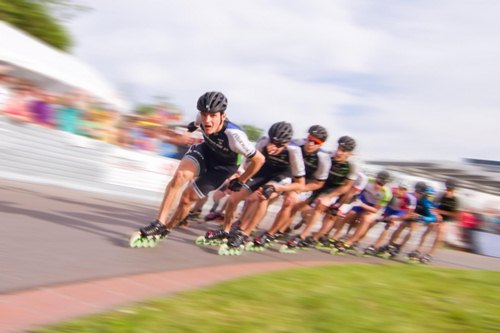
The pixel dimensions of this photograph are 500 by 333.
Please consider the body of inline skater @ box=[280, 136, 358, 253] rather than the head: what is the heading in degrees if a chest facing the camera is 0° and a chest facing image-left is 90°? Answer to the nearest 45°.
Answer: approximately 45°

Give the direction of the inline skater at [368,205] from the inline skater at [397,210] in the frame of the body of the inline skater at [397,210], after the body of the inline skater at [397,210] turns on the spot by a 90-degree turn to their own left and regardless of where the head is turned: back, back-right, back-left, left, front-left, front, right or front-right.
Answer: right

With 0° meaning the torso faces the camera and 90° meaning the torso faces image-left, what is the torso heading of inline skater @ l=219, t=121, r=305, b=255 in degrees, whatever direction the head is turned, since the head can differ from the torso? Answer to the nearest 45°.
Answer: approximately 45°

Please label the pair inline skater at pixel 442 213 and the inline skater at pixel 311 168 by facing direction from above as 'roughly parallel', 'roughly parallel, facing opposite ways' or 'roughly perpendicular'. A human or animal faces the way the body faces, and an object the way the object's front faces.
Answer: roughly parallel

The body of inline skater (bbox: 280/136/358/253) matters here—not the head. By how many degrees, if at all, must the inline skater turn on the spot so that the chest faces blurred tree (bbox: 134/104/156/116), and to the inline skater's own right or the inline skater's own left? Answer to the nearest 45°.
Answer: approximately 90° to the inline skater's own right

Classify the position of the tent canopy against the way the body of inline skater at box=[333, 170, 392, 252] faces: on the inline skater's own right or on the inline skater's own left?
on the inline skater's own right

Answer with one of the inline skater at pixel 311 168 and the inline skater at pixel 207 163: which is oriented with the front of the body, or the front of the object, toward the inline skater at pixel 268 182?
the inline skater at pixel 311 168

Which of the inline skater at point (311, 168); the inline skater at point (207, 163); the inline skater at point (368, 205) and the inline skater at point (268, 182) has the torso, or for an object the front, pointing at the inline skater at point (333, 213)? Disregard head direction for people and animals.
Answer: the inline skater at point (368, 205)

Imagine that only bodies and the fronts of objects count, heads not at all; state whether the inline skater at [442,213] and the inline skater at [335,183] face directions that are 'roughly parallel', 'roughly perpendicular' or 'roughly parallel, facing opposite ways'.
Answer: roughly parallel

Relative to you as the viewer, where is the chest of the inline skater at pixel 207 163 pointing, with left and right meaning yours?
facing the viewer and to the left of the viewer

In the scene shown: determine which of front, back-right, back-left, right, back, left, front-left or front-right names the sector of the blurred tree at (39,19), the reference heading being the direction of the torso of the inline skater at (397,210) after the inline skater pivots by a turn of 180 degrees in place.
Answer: left

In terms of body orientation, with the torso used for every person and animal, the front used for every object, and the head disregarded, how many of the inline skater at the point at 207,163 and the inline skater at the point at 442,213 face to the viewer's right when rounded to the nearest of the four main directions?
0

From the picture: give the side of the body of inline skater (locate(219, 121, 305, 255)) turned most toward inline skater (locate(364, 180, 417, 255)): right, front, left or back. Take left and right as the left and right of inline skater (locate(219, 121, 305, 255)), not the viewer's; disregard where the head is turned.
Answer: back

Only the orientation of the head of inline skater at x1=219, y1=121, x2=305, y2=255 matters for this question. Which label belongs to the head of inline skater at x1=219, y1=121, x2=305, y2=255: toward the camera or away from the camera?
toward the camera

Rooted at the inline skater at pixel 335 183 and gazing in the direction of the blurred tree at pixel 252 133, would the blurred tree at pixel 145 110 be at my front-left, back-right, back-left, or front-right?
front-left

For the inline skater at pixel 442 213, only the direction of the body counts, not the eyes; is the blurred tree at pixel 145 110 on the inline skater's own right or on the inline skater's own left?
on the inline skater's own right

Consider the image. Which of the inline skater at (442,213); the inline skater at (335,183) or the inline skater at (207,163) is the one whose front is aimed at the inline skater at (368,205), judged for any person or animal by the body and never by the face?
the inline skater at (442,213)

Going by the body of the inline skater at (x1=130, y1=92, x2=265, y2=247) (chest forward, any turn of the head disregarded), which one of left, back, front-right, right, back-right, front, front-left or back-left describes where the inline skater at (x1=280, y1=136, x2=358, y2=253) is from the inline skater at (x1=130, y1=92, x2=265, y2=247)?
back

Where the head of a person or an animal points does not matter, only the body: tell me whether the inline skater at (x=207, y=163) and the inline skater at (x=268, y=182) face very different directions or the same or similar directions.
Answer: same or similar directions

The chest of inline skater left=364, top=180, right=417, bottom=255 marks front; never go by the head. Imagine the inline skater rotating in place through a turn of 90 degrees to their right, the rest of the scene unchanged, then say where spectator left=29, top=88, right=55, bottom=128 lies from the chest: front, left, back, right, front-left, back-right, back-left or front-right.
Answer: front-left
